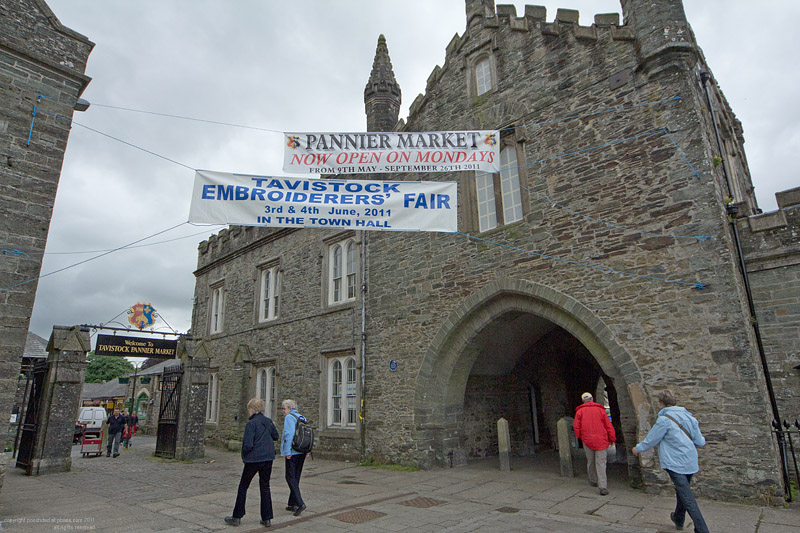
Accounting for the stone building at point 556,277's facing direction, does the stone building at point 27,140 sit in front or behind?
in front

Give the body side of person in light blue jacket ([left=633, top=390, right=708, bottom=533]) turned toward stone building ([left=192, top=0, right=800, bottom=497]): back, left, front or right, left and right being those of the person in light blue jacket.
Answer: front

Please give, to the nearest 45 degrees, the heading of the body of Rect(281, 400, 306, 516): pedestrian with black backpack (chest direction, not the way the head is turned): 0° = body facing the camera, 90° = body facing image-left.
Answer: approximately 90°

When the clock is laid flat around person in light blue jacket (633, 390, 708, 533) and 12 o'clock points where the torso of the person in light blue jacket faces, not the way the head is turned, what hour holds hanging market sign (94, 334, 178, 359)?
The hanging market sign is roughly at 11 o'clock from the person in light blue jacket.

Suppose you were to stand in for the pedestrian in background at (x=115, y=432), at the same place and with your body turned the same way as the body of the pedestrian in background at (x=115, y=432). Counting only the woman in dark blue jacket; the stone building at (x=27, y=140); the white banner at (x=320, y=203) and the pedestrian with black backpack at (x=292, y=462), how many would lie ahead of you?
4

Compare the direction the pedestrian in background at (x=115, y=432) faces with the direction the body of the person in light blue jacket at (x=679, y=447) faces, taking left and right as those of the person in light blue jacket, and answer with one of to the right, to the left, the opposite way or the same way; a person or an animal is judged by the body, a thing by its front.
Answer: the opposite way

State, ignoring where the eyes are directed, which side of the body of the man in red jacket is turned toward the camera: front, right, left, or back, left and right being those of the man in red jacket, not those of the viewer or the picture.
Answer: back

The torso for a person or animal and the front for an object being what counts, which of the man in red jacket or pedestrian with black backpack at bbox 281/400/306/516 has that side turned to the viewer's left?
the pedestrian with black backpack

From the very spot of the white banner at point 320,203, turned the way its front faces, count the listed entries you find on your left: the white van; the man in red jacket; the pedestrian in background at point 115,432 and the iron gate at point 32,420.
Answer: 1

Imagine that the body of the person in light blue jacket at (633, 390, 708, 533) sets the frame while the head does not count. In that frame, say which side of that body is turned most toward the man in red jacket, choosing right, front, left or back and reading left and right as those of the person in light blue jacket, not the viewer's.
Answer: front

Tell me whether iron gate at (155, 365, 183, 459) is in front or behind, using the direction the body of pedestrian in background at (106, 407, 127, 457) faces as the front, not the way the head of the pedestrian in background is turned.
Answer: in front

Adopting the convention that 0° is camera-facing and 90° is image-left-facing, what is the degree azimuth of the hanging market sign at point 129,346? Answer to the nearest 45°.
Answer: approximately 0°

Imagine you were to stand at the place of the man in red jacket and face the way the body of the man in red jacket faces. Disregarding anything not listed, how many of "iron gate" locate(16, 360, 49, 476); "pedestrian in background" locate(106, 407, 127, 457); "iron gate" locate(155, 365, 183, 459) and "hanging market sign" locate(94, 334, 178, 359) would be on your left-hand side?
4
